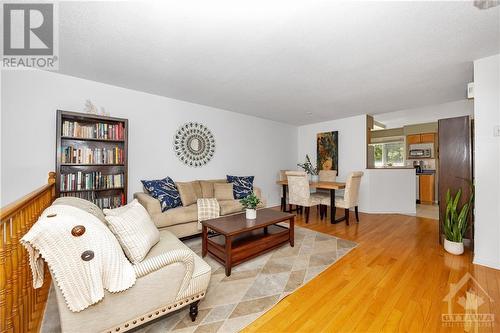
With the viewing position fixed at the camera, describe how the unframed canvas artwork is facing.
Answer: facing the viewer and to the left of the viewer

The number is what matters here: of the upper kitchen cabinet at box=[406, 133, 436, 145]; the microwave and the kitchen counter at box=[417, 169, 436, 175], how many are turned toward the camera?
3

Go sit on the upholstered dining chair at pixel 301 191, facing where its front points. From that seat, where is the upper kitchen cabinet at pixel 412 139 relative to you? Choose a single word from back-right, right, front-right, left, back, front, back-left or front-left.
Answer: front

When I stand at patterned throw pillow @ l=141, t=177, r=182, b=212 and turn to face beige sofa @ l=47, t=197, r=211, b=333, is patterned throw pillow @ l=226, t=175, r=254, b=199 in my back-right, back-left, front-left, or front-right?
back-left

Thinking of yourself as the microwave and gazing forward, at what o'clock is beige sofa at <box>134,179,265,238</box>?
The beige sofa is roughly at 1 o'clock from the microwave.

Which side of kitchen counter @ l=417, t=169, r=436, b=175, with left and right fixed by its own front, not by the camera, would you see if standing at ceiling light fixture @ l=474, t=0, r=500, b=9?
front

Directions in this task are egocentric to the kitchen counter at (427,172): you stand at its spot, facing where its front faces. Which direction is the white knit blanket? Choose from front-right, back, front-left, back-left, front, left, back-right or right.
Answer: front

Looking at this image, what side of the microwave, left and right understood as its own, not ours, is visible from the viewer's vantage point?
front

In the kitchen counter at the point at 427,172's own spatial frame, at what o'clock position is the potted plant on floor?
The potted plant on floor is roughly at 12 o'clock from the kitchen counter.

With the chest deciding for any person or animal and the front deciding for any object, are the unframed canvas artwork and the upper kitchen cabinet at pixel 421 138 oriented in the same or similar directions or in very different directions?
same or similar directions

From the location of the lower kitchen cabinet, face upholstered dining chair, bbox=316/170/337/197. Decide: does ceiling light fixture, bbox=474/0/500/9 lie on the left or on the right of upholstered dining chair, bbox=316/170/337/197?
left

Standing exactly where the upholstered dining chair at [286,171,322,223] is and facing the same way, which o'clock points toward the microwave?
The microwave is roughly at 12 o'clock from the upholstered dining chair.

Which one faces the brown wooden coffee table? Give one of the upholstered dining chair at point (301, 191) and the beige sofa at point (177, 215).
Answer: the beige sofa

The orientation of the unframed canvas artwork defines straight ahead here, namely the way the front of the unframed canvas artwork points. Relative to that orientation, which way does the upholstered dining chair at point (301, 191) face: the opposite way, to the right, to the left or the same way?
the opposite way

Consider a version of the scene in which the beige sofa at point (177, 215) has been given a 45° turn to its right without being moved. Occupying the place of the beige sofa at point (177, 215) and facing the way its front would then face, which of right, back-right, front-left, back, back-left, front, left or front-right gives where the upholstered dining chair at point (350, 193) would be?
left

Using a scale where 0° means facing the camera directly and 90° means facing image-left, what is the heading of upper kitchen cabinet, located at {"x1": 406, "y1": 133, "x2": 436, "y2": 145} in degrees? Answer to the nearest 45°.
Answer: approximately 0°

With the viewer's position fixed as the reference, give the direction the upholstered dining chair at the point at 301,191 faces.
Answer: facing away from the viewer and to the right of the viewer

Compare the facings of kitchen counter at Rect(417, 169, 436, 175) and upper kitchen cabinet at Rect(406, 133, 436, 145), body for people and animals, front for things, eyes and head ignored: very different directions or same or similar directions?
same or similar directions

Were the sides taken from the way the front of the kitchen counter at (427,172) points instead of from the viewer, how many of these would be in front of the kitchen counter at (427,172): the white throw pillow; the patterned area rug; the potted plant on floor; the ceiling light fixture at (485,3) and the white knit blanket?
5
